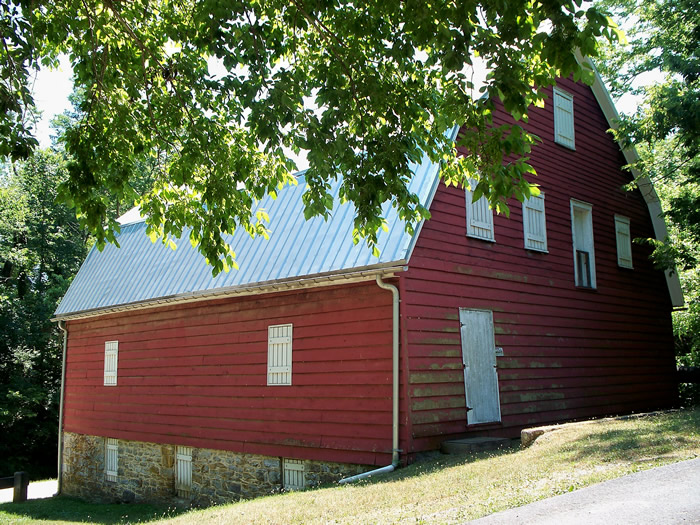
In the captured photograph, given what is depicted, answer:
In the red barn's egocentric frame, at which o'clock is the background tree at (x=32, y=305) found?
The background tree is roughly at 6 o'clock from the red barn.

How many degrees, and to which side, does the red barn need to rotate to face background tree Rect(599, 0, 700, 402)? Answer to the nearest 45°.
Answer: approximately 45° to its left

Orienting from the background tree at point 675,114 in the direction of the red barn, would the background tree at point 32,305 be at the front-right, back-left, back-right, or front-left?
front-right

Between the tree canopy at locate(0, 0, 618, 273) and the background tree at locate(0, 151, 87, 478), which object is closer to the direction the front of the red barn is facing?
the tree canopy

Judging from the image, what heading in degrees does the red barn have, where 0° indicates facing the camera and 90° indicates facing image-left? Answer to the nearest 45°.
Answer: approximately 315°

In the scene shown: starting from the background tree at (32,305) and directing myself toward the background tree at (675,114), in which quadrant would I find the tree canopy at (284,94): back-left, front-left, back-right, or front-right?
front-right

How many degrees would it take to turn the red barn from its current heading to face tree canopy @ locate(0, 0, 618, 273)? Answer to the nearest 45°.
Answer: approximately 45° to its right
